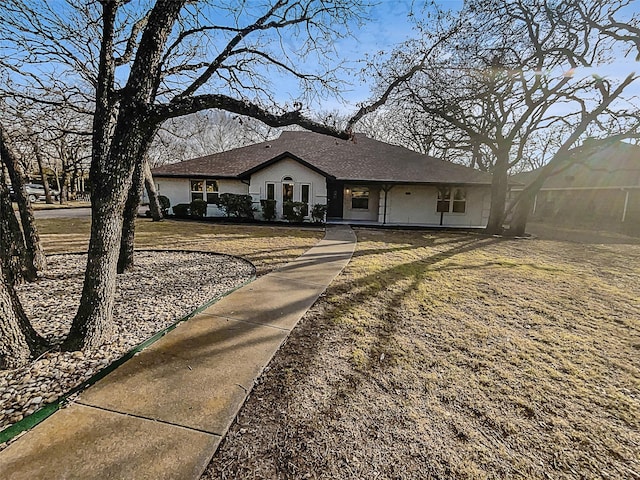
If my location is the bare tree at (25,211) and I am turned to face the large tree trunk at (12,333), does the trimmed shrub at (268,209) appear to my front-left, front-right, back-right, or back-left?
back-left

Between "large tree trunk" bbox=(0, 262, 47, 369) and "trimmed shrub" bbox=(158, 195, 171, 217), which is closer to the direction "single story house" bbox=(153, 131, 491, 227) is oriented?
the large tree trunk

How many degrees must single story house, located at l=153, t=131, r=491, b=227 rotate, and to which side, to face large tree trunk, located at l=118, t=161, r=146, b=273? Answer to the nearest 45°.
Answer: approximately 45° to its right

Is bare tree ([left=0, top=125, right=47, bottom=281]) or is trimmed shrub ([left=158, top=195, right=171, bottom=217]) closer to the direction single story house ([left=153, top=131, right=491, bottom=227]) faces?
the bare tree

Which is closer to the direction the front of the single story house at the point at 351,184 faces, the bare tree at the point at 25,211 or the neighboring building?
the bare tree

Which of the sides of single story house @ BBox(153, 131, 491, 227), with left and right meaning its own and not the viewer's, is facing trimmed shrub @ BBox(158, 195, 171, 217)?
right

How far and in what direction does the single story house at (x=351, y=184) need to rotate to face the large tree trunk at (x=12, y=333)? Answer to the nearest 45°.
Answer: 0° — it already faces it

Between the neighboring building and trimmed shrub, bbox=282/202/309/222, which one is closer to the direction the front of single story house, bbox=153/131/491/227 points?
the trimmed shrub

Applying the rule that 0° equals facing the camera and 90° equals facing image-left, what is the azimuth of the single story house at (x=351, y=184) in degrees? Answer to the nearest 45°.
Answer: approximately 0°

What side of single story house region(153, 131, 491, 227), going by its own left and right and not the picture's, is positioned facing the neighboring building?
left

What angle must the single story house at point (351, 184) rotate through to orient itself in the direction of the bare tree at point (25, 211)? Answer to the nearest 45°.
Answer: approximately 45° to its right

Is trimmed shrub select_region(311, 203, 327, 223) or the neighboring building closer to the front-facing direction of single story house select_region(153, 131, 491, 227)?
the trimmed shrub
